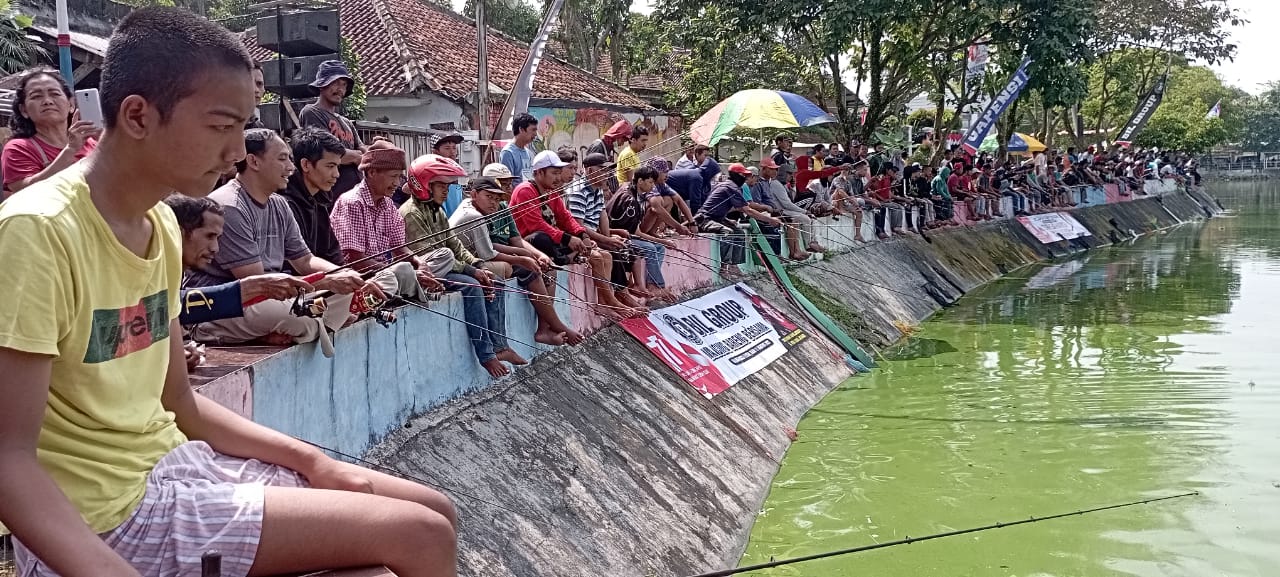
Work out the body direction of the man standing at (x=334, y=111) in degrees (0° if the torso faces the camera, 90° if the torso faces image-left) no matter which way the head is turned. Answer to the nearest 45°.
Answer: approximately 315°

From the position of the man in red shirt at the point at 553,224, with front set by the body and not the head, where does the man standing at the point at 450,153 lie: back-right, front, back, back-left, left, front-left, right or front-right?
back

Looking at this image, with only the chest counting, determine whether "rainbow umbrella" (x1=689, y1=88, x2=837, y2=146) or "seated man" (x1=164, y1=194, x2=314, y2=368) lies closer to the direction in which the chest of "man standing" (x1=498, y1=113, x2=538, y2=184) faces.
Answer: the seated man

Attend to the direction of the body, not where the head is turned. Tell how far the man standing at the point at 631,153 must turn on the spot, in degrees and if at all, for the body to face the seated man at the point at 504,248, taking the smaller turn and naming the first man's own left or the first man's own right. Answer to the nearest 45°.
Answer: approximately 45° to the first man's own right

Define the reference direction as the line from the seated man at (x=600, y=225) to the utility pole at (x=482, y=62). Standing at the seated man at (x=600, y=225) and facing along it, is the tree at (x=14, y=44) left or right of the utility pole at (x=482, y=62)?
left

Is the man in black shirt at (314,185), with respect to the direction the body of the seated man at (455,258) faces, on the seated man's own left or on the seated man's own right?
on the seated man's own right

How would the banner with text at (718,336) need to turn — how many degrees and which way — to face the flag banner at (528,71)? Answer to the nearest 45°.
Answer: approximately 180°

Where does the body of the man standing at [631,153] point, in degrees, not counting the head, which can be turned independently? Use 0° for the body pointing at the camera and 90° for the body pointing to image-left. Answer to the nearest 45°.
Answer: approximately 315°

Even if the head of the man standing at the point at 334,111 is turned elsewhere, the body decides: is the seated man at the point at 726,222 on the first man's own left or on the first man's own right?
on the first man's own left

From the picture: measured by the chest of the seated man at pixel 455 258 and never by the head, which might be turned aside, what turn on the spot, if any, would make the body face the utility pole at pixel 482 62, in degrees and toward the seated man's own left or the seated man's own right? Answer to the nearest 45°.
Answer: approximately 135° to the seated man's own left

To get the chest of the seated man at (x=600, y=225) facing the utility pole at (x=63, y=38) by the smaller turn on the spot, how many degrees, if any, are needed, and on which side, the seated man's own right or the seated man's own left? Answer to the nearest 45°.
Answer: approximately 90° to the seated man's own right
